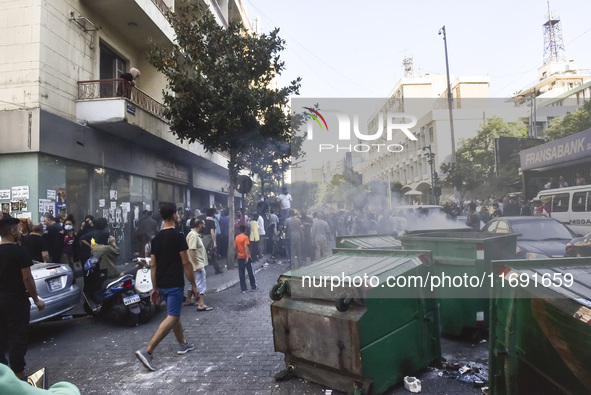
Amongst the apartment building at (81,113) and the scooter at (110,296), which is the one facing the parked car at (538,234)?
the apartment building

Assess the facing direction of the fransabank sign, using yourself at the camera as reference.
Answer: facing the viewer and to the left of the viewer

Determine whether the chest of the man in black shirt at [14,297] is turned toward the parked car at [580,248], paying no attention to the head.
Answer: no

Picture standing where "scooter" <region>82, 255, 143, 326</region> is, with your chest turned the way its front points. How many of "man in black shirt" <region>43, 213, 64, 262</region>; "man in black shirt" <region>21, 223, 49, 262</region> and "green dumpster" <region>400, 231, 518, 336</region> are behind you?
1

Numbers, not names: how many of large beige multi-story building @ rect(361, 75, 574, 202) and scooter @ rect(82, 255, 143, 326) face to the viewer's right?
0

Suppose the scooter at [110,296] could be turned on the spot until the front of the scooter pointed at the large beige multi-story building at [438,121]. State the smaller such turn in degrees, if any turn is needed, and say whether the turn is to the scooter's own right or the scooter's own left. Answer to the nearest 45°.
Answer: approximately 90° to the scooter's own right

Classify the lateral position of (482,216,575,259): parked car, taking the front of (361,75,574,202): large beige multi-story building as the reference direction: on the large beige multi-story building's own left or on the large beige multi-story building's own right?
on the large beige multi-story building's own left

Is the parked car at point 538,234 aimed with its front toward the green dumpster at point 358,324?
no

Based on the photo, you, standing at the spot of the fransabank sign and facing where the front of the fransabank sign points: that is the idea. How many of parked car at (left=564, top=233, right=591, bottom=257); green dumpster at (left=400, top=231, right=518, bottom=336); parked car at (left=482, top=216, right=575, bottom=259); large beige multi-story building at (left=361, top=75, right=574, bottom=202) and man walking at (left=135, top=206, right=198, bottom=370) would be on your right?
1

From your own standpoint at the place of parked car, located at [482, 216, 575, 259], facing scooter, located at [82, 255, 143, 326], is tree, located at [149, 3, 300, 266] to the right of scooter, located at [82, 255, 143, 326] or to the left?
right

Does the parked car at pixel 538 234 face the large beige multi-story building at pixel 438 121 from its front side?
no

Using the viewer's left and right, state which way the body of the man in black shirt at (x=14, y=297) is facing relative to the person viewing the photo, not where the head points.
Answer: facing away from the viewer and to the right of the viewer

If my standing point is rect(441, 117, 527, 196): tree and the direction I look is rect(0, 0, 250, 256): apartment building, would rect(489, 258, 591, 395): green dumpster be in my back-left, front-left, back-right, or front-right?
front-left

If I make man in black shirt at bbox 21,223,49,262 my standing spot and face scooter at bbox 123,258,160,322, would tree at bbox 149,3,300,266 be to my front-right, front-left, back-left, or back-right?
front-left

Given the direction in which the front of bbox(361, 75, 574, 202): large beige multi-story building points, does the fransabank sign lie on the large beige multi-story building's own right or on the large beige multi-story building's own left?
on the large beige multi-story building's own left

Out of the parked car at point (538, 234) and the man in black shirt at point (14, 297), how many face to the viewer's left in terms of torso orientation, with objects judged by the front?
0

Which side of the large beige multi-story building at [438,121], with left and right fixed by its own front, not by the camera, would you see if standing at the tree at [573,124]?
left

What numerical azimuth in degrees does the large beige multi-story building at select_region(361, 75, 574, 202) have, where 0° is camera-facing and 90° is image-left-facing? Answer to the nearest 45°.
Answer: approximately 45°
